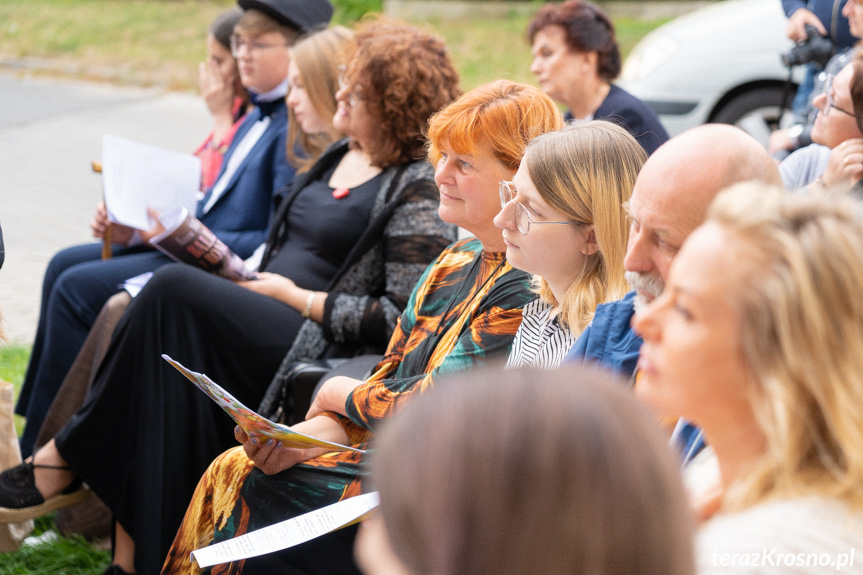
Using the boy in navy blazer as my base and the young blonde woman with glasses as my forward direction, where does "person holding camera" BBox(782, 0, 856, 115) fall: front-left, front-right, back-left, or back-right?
front-left

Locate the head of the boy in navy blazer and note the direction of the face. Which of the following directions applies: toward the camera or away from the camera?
toward the camera

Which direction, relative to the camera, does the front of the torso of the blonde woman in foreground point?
to the viewer's left

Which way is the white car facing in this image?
to the viewer's left

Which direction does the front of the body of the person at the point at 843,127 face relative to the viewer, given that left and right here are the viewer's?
facing to the left of the viewer

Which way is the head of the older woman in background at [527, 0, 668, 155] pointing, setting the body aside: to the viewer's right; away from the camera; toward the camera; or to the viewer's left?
to the viewer's left

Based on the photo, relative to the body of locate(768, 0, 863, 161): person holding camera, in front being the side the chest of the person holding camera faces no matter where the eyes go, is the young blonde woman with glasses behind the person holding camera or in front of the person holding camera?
in front

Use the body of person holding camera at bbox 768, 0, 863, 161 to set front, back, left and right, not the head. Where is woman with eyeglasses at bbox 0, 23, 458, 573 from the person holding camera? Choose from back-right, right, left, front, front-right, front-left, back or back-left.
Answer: front

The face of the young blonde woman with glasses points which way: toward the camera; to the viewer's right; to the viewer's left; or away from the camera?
to the viewer's left

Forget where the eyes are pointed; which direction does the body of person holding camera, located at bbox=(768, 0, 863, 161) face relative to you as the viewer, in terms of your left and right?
facing the viewer and to the left of the viewer

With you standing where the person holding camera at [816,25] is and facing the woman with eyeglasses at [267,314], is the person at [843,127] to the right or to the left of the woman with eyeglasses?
left
